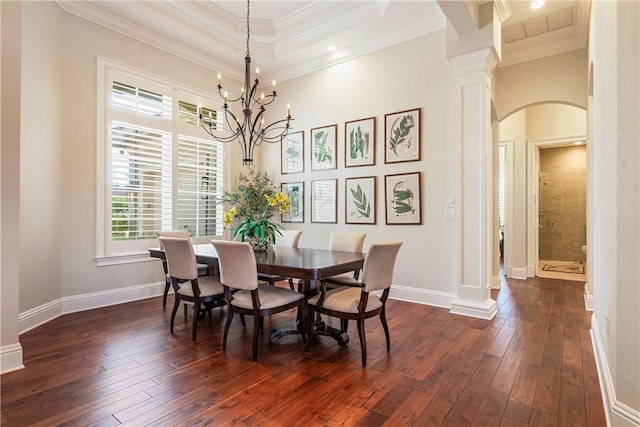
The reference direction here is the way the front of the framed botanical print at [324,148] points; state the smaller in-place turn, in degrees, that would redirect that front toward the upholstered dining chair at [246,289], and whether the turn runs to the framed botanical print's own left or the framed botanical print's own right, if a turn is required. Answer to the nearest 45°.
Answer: approximately 45° to the framed botanical print's own left

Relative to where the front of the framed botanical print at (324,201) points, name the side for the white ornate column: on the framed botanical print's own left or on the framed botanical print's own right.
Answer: on the framed botanical print's own left

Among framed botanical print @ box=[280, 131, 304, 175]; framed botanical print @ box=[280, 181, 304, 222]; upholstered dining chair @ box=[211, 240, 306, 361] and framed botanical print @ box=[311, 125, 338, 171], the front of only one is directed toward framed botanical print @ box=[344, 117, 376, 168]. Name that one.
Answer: the upholstered dining chair

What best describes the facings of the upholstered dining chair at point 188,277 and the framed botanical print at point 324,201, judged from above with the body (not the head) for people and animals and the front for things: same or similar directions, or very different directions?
very different directions

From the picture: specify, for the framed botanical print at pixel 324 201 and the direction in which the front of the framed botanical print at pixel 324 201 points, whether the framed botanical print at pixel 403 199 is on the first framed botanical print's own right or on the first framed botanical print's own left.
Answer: on the first framed botanical print's own left

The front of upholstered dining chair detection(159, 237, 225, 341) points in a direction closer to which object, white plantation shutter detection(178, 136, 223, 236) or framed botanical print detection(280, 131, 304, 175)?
the framed botanical print

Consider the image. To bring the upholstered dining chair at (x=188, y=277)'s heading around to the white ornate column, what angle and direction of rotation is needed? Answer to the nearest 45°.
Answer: approximately 45° to its right

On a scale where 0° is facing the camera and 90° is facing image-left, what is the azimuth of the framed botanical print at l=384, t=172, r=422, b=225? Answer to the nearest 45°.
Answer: approximately 45°

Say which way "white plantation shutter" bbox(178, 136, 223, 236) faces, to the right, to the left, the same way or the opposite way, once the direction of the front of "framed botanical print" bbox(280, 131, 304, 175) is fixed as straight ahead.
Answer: to the left

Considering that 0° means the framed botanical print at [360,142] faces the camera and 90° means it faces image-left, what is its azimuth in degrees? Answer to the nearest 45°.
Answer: approximately 45°

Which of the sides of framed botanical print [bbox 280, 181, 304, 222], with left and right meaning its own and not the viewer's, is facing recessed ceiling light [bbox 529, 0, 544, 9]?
left

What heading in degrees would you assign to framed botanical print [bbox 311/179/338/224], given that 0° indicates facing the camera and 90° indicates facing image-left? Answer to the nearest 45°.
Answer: approximately 45°

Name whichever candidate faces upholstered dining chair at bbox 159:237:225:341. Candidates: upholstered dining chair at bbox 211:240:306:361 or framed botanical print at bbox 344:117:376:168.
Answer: the framed botanical print
